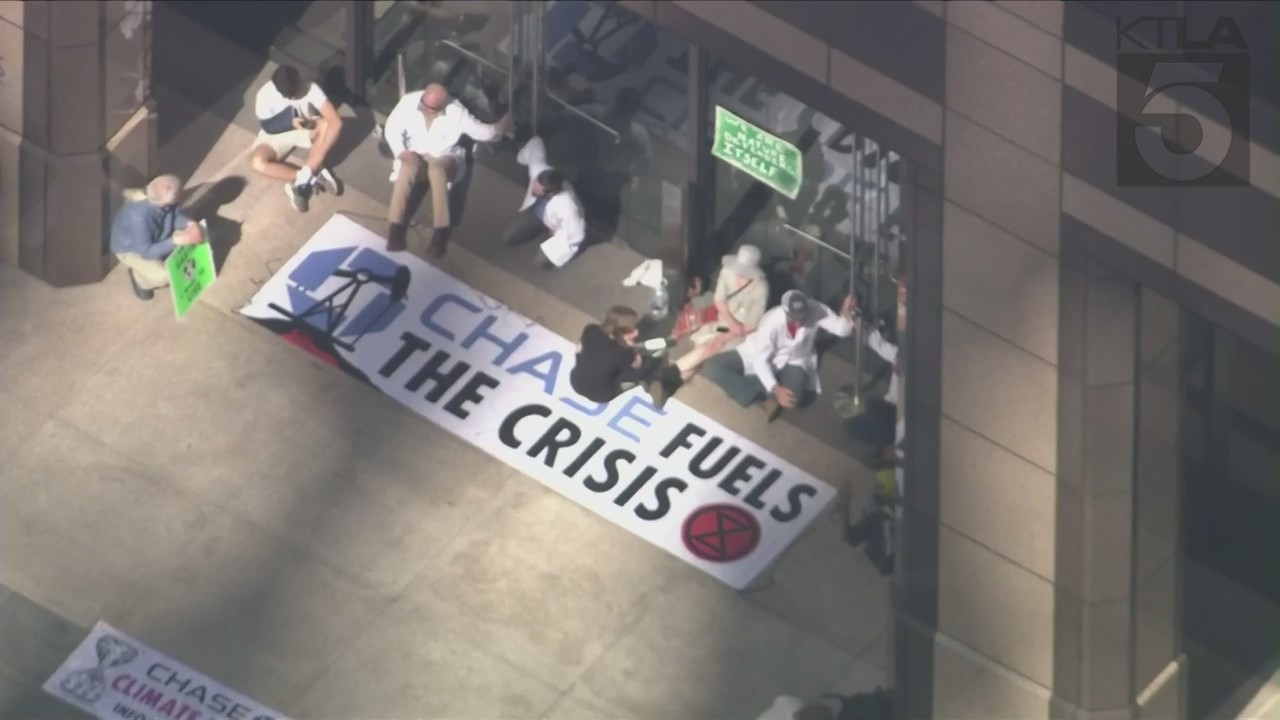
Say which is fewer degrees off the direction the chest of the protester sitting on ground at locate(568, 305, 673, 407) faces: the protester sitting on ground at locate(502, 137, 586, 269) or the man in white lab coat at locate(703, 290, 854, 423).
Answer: the man in white lab coat

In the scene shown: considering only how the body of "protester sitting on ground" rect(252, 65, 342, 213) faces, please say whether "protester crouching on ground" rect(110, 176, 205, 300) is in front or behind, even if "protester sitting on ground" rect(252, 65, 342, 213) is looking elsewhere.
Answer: in front

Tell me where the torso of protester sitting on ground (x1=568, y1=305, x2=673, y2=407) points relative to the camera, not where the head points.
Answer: to the viewer's right

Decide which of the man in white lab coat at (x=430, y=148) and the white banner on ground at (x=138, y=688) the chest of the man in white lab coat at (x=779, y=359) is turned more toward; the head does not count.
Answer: the white banner on ground

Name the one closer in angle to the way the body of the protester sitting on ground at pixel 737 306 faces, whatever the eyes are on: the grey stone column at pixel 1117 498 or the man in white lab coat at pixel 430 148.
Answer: the man in white lab coat

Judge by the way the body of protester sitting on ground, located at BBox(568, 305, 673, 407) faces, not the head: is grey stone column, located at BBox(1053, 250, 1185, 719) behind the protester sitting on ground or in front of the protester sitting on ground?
in front

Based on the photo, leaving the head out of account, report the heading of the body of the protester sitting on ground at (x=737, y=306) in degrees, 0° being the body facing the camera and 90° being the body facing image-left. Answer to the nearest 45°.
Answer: approximately 45°

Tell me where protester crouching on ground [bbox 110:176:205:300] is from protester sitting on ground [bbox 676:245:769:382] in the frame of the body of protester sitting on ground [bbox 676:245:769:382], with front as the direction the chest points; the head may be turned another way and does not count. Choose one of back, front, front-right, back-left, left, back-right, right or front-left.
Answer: front-right
